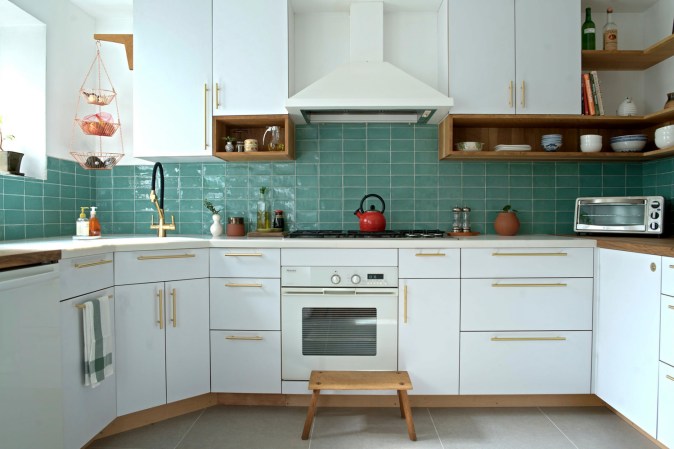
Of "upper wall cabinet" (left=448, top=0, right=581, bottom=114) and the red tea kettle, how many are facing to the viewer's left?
1

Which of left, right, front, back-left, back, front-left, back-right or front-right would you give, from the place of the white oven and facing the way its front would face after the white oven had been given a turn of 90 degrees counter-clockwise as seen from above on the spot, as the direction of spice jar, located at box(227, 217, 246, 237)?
back-left

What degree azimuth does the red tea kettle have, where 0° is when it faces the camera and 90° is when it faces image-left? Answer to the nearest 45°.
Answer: approximately 90°

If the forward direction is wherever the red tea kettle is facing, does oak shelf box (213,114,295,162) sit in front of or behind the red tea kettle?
in front

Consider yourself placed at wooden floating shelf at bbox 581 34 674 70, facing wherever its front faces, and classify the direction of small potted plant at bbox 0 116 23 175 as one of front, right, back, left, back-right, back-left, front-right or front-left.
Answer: front-right

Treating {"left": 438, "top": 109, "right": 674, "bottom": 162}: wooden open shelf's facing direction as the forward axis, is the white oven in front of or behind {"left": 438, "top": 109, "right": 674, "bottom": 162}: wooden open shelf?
in front

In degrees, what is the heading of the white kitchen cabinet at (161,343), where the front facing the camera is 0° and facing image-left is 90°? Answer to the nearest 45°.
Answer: approximately 315°

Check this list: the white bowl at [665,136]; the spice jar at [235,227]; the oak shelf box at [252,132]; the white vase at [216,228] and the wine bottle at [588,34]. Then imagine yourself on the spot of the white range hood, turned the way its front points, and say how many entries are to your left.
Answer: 2
